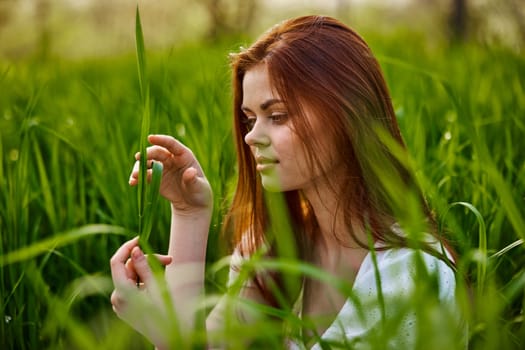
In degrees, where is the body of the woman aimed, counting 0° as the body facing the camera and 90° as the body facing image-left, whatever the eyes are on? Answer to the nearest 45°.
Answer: approximately 45°
